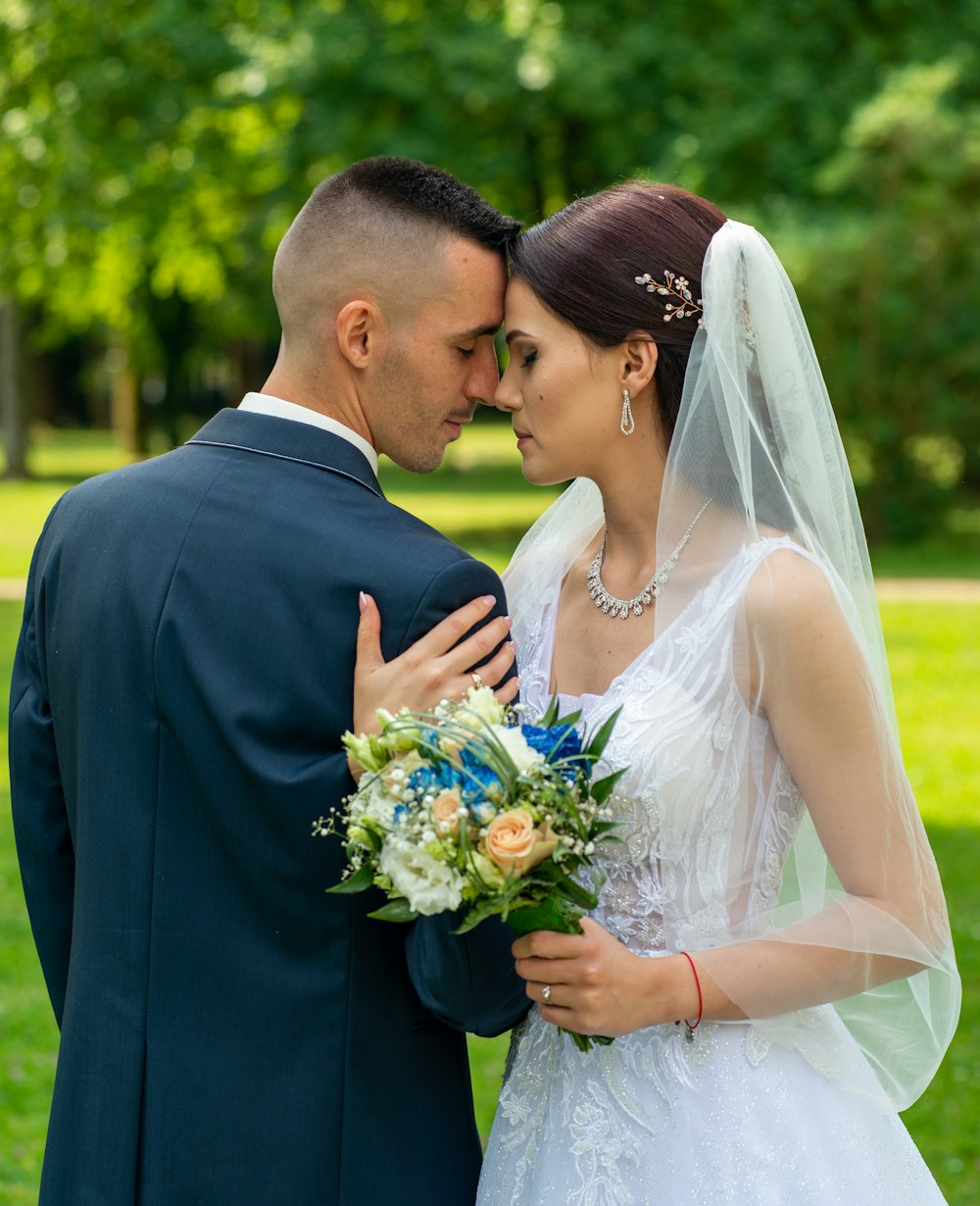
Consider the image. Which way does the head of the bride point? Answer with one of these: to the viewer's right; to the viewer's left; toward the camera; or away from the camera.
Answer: to the viewer's left

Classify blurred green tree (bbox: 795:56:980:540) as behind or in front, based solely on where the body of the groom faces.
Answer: in front

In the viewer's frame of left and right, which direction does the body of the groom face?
facing away from the viewer and to the right of the viewer

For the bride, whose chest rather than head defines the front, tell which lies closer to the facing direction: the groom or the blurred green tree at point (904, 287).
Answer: the groom

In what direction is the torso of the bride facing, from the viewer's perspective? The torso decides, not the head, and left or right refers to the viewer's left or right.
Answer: facing the viewer and to the left of the viewer

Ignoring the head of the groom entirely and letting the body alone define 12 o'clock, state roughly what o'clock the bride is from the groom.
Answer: The bride is roughly at 1 o'clock from the groom.

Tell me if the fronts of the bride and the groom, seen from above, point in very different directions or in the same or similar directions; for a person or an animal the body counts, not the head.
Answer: very different directions

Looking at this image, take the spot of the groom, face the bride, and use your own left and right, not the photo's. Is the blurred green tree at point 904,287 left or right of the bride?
left

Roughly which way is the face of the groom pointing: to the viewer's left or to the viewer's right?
to the viewer's right

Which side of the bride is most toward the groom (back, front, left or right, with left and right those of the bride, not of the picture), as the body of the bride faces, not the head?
front
